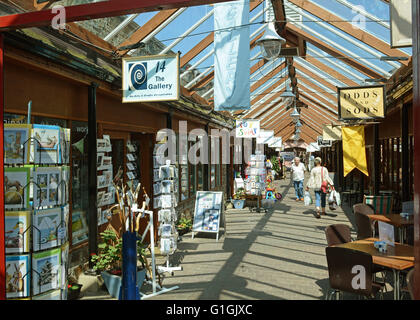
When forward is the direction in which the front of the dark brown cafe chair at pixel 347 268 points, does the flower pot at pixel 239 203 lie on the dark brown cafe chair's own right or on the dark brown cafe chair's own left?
on the dark brown cafe chair's own left

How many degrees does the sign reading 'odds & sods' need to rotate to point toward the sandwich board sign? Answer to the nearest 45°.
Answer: approximately 90° to its right

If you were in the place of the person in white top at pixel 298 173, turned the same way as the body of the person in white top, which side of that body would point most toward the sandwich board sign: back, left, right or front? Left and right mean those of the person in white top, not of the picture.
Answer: front

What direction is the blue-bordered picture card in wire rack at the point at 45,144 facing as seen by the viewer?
toward the camera

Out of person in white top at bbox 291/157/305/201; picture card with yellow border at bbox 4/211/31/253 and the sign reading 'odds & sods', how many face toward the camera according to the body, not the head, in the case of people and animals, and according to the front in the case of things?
3

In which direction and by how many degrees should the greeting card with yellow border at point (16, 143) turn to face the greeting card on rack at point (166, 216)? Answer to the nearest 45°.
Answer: approximately 135° to its left

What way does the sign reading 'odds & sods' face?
toward the camera

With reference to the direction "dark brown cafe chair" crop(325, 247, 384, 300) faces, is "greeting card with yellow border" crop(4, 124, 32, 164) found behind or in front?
behind

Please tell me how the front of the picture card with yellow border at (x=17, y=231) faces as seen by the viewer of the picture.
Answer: facing the viewer

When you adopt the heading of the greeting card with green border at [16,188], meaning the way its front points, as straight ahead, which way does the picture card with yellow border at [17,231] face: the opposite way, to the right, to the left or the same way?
the same way

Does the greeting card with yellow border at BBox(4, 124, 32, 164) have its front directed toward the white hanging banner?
no

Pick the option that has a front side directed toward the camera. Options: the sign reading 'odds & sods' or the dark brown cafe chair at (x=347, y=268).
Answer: the sign reading 'odds & sods'

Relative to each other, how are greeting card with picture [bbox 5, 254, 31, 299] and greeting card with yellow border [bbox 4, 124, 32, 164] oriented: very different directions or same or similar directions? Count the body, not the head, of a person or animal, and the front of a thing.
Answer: same or similar directions
